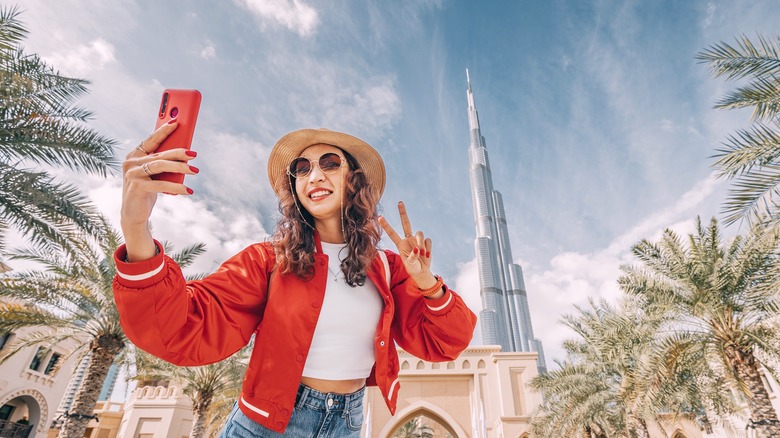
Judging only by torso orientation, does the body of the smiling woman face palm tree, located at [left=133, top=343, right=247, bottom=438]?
no

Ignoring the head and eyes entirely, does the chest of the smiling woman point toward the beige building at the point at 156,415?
no

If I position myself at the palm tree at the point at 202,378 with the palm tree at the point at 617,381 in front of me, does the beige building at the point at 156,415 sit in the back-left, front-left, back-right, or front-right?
back-left

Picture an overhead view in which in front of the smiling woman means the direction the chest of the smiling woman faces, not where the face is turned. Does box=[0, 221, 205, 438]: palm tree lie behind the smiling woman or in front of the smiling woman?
behind

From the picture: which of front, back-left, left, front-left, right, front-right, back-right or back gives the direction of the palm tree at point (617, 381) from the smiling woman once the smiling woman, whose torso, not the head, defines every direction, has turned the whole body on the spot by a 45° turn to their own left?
front-left

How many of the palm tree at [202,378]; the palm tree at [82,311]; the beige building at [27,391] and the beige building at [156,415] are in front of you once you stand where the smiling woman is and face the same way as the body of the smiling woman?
0

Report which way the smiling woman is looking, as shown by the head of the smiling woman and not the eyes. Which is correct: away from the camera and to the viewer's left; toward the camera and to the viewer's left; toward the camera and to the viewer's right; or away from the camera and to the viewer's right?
toward the camera and to the viewer's left

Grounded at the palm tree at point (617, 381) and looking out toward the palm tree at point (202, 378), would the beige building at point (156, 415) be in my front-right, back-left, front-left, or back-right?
front-right

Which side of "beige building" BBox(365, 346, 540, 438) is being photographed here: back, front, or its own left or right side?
front

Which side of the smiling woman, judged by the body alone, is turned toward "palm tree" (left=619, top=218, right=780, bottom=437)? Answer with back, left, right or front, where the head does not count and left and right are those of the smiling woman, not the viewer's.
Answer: left

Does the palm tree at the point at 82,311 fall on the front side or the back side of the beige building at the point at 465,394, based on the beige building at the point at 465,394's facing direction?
on the front side

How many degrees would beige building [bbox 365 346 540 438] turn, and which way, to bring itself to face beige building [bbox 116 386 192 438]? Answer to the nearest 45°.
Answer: approximately 90° to its right

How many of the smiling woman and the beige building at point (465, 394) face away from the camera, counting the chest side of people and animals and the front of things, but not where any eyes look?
0

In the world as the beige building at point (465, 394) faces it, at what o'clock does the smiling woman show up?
The smiling woman is roughly at 12 o'clock from the beige building.

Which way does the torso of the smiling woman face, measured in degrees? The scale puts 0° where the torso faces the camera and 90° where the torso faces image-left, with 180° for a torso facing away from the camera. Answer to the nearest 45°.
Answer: approximately 315°
